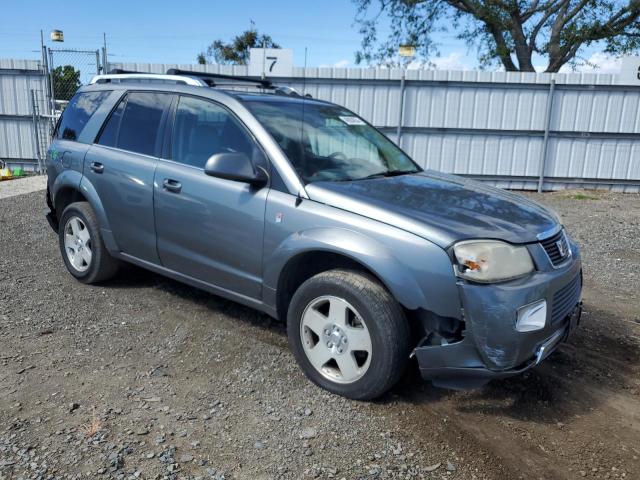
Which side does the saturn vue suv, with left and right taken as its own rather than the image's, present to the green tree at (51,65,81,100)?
back

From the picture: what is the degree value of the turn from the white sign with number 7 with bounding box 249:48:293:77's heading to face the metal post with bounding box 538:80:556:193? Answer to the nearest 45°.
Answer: approximately 90° to its left

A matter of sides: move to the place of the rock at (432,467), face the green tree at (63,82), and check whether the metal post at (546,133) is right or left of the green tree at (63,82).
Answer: right

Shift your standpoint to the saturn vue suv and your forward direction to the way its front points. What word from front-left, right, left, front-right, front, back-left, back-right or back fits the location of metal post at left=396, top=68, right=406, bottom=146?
back-left

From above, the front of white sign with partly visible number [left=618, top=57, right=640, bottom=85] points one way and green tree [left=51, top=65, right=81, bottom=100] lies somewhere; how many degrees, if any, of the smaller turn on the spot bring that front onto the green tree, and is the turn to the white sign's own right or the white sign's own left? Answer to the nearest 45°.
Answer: approximately 90° to the white sign's own right

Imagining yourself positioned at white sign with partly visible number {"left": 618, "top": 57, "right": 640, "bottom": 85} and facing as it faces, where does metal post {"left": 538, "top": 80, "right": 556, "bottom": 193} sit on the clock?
The metal post is roughly at 2 o'clock from the white sign with partly visible number.

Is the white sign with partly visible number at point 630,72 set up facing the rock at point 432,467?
yes

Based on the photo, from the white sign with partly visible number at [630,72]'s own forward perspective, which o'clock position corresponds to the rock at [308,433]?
The rock is roughly at 12 o'clock from the white sign with partly visible number.

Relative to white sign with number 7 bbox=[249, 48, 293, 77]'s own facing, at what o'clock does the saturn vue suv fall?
The saturn vue suv is roughly at 12 o'clock from the white sign with number 7.
